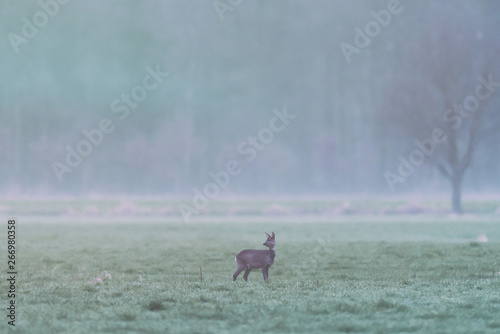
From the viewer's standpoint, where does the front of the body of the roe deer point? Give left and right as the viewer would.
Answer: facing to the right of the viewer
